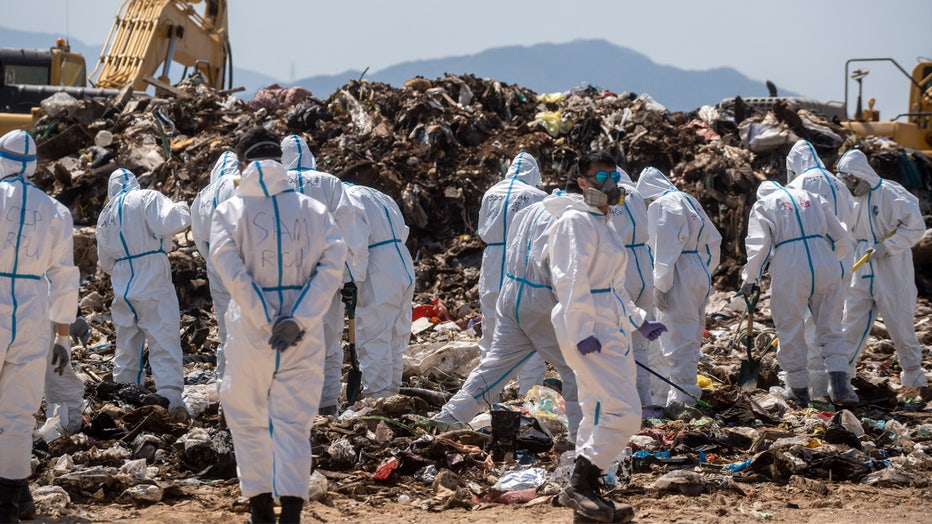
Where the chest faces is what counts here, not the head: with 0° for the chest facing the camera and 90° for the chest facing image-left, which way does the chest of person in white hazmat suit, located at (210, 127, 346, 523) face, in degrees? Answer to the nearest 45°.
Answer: approximately 180°

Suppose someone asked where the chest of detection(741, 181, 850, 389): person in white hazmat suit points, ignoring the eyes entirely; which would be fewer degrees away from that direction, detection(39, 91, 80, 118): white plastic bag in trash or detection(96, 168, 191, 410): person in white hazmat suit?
the white plastic bag in trash

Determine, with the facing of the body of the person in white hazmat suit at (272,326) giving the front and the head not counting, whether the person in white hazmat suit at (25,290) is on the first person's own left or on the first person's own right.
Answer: on the first person's own left

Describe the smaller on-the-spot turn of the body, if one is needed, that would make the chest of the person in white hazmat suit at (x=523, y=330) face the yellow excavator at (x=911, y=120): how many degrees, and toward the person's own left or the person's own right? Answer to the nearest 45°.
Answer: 0° — they already face it

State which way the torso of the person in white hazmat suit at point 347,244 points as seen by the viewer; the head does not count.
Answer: away from the camera

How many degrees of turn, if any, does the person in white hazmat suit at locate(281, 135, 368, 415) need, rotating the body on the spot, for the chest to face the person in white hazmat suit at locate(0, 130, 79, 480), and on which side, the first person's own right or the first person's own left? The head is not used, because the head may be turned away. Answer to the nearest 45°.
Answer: approximately 135° to the first person's own left

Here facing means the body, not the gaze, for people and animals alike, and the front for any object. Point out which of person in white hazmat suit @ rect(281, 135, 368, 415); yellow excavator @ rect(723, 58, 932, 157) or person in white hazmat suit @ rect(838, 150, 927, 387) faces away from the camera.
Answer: person in white hazmat suit @ rect(281, 135, 368, 415)

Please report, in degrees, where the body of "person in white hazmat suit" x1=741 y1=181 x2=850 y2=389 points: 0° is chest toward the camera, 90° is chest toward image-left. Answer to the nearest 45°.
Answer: approximately 180°

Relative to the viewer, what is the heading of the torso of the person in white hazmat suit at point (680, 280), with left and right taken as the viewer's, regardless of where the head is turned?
facing away from the viewer and to the left of the viewer

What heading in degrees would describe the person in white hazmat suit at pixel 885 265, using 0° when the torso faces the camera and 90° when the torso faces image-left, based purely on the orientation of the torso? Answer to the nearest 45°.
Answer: approximately 45°

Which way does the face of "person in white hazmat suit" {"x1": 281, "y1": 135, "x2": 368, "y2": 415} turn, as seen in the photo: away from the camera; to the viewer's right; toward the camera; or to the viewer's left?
away from the camera

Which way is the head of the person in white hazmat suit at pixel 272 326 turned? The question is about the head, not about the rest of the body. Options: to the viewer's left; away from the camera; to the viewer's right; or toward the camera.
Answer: away from the camera

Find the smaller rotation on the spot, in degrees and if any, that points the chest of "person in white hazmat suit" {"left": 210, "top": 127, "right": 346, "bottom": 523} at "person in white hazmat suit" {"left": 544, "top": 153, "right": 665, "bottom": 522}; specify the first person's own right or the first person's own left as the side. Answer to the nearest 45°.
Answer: approximately 90° to the first person's own right
